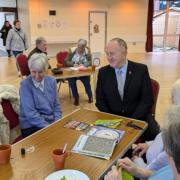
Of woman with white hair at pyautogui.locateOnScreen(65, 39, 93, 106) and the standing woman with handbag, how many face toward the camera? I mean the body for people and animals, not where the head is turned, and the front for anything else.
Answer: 2

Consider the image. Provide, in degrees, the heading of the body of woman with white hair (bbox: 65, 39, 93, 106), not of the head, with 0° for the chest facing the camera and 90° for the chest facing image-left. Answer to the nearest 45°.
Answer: approximately 0°

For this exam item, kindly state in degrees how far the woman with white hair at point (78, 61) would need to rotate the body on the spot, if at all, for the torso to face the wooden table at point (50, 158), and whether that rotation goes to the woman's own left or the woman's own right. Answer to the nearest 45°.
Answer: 0° — they already face it

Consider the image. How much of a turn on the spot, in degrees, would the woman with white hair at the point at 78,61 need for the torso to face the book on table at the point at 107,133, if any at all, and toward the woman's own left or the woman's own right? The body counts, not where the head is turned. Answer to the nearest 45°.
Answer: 0° — they already face it

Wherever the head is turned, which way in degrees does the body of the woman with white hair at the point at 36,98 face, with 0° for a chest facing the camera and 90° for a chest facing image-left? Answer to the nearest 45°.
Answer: approximately 315°

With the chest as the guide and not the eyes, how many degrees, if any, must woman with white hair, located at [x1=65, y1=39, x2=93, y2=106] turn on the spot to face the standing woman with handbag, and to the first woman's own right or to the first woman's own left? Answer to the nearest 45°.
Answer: approximately 135° to the first woman's own right

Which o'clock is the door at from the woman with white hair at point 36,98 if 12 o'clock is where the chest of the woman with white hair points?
The door is roughly at 8 o'clock from the woman with white hair.

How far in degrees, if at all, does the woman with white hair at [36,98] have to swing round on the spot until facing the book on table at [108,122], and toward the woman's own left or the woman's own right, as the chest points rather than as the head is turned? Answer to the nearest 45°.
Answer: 0° — they already face it

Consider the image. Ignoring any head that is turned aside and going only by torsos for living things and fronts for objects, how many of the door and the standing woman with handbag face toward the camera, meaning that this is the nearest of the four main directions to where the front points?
2

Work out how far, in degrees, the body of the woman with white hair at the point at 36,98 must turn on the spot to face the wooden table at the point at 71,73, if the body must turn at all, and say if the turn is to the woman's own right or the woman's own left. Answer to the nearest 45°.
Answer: approximately 135° to the woman's own left
